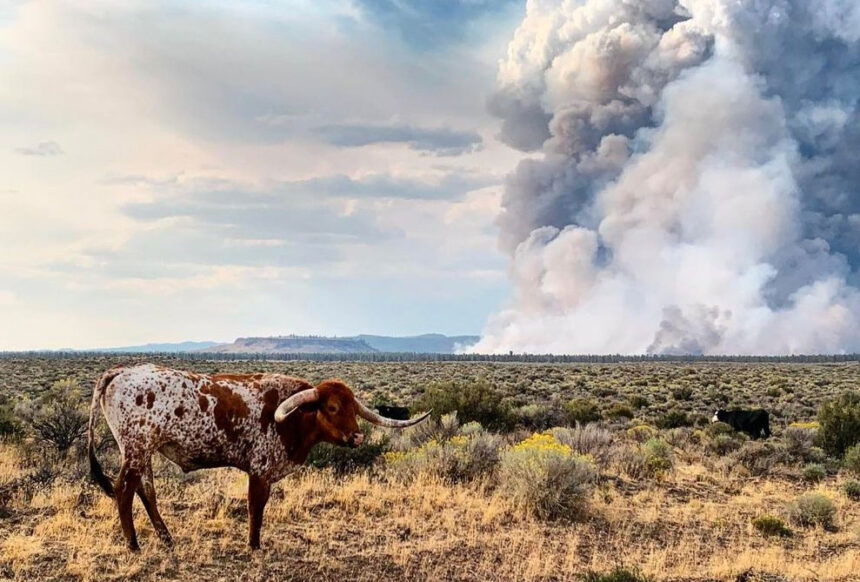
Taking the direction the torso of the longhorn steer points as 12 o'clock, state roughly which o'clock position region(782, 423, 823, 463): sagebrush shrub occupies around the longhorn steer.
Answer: The sagebrush shrub is roughly at 11 o'clock from the longhorn steer.

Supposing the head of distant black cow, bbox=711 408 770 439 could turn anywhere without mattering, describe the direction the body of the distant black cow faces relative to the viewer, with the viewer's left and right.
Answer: facing to the left of the viewer

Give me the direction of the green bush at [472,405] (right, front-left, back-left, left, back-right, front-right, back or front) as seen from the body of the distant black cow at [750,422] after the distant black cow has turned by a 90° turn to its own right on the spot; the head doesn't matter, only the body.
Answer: back-left

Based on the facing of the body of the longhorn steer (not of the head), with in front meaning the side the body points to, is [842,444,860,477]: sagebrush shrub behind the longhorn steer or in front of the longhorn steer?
in front

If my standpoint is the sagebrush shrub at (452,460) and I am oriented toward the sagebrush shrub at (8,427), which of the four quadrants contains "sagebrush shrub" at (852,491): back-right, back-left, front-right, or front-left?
back-right

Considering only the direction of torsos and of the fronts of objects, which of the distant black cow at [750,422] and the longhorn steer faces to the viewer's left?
the distant black cow

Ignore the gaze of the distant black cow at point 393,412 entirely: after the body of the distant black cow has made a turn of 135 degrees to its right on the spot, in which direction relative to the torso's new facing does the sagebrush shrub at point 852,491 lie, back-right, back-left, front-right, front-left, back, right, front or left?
right

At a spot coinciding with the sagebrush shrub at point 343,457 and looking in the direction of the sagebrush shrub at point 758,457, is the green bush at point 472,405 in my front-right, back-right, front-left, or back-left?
front-left

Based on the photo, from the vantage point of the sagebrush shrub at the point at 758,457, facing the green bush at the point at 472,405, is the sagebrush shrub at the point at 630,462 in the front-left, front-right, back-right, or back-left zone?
front-left

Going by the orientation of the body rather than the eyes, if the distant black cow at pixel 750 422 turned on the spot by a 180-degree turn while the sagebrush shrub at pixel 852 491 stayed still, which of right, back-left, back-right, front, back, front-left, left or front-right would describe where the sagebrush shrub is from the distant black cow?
right

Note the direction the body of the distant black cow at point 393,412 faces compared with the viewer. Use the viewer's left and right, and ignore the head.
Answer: facing to the left of the viewer

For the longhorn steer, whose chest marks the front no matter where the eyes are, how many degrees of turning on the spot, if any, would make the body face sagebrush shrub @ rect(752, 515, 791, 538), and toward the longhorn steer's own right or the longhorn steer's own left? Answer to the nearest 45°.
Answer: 0° — it already faces it

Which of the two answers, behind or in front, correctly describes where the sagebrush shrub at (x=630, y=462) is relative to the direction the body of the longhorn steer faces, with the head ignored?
in front

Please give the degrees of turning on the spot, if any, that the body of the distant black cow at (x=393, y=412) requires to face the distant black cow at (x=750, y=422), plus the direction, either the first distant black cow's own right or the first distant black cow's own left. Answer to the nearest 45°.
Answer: approximately 180°

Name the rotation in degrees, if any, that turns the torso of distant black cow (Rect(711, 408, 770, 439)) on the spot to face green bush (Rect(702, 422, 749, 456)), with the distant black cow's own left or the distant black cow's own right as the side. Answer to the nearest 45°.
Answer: approximately 90° to the distant black cow's own left

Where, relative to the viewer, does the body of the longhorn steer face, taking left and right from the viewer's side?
facing to the right of the viewer

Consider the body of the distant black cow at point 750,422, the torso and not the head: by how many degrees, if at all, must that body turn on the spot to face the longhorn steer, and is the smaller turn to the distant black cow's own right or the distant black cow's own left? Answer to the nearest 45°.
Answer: approximately 90° to the distant black cow's own left
